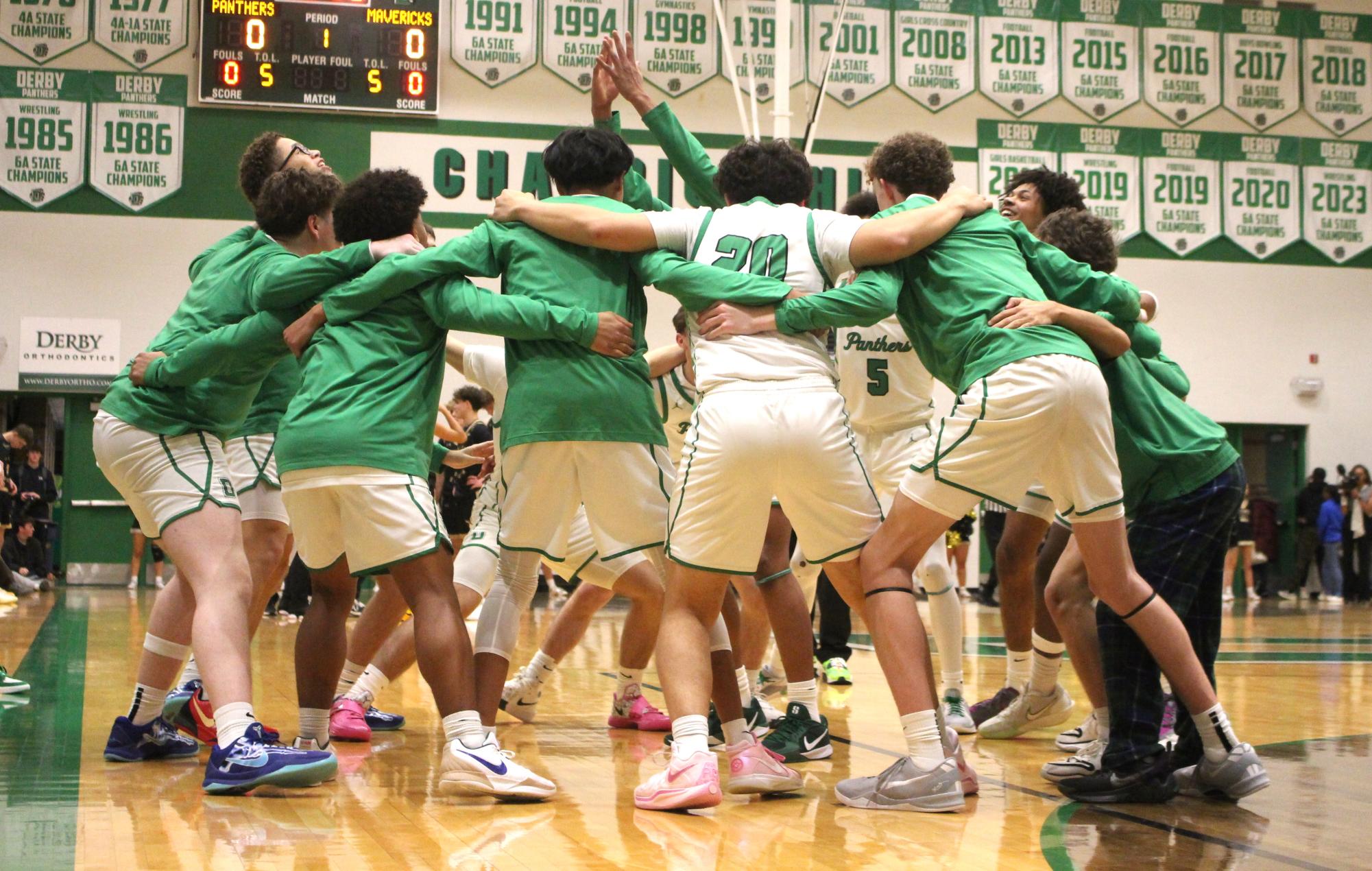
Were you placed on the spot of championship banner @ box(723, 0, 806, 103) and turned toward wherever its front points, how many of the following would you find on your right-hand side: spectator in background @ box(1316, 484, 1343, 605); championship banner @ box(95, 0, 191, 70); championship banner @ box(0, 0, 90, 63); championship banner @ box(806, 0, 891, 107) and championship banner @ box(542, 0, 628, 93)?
3

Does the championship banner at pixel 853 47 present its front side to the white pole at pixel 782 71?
yes

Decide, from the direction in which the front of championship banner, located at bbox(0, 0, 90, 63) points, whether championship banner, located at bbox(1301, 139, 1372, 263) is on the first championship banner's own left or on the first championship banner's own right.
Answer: on the first championship banner's own left

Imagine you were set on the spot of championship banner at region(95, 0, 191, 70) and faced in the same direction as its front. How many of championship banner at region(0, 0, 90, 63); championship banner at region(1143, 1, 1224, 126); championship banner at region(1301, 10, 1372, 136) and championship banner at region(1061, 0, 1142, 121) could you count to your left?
3

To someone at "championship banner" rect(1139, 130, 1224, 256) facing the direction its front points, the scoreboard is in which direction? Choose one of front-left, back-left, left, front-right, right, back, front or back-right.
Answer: front-right

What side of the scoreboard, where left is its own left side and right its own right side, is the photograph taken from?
front

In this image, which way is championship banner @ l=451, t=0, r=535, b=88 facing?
toward the camera

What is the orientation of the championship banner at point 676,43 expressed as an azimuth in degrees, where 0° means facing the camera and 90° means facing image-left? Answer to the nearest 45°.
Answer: approximately 0°

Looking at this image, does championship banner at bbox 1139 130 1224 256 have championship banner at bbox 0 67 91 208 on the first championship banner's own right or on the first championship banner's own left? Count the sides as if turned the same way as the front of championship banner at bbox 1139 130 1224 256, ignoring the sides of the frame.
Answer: on the first championship banner's own right

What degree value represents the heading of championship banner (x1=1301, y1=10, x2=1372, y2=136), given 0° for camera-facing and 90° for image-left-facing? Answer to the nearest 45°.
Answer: approximately 0°

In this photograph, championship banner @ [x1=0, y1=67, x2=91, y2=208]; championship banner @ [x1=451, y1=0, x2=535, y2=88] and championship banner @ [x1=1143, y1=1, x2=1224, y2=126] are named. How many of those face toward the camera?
3

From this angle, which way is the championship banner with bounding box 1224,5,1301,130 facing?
toward the camera
